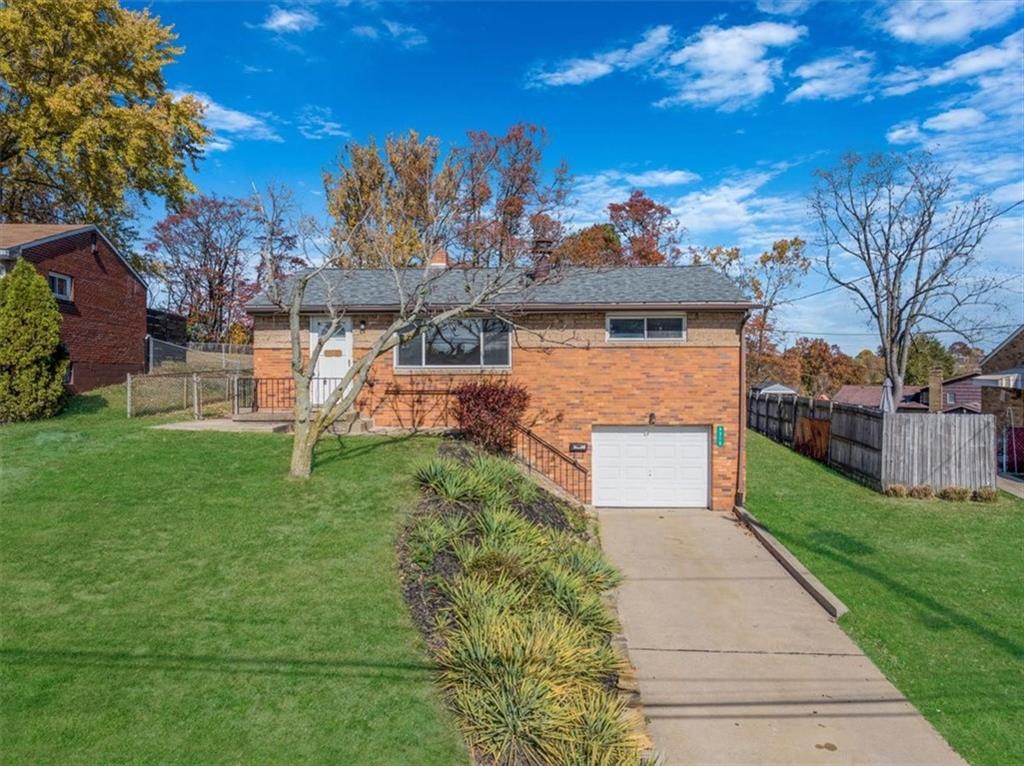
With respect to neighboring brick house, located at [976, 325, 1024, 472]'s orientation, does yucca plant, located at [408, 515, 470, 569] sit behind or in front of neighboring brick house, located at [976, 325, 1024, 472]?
in front

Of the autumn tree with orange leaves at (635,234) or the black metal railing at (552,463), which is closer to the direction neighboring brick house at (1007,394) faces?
the black metal railing

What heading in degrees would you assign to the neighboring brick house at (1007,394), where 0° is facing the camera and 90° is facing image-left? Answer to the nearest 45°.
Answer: approximately 0°

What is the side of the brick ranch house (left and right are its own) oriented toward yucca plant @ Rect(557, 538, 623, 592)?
front

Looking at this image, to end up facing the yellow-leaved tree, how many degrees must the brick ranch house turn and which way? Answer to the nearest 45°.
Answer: approximately 135° to its right

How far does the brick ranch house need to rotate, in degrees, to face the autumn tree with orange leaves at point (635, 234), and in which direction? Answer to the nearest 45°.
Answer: approximately 180°

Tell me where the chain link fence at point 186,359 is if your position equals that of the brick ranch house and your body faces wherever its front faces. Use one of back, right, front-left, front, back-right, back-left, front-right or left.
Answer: back-right

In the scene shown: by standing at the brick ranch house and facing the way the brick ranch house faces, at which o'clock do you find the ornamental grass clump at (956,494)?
The ornamental grass clump is roughly at 9 o'clock from the brick ranch house.

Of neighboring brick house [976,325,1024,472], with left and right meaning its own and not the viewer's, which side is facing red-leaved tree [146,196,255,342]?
right

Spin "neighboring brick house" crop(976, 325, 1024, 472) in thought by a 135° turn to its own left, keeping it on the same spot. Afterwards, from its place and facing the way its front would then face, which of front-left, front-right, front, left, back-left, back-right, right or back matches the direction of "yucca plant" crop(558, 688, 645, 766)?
back-right

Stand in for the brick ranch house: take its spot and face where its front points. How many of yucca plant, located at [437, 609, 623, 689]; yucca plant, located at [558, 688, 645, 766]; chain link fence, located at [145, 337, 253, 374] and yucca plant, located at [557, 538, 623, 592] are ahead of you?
3

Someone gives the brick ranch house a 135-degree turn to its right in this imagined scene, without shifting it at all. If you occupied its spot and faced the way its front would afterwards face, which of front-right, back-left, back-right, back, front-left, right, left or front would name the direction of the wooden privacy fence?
back-right

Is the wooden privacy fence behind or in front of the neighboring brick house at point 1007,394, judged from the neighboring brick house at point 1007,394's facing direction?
in front

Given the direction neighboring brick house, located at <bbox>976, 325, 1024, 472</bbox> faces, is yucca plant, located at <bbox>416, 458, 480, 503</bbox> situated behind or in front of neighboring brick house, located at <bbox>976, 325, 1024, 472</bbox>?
in front
